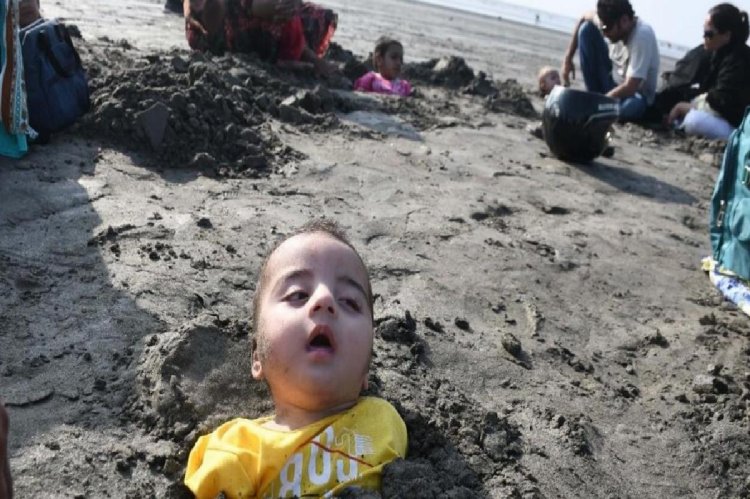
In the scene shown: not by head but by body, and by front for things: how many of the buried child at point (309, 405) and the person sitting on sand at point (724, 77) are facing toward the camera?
1

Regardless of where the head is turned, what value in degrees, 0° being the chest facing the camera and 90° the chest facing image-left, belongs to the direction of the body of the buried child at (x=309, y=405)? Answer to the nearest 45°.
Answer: approximately 0°

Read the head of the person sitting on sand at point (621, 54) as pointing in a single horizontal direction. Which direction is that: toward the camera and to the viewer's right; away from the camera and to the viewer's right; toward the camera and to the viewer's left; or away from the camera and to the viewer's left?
toward the camera and to the viewer's left

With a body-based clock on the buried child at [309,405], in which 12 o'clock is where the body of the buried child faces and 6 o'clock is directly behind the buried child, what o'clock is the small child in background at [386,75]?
The small child in background is roughly at 6 o'clock from the buried child.

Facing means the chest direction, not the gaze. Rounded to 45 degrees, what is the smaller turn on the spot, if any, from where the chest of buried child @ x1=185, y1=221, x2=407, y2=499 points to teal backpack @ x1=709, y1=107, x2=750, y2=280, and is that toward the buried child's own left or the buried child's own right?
approximately 135° to the buried child's own left

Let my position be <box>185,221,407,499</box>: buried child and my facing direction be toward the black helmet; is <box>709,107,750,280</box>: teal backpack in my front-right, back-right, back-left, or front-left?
front-right

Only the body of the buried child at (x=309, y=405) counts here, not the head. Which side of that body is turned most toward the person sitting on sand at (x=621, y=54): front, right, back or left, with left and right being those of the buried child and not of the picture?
back

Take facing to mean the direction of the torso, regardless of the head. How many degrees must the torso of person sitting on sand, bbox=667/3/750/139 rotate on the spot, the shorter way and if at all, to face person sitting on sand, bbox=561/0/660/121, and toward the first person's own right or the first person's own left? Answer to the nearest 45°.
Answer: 0° — they already face them

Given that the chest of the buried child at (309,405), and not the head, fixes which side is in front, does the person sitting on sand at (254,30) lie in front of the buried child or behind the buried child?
behind

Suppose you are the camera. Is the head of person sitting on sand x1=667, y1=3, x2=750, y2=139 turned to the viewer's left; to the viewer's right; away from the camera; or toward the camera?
to the viewer's left

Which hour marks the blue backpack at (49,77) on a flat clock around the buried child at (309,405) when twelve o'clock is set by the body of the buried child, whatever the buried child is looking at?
The blue backpack is roughly at 5 o'clock from the buried child.

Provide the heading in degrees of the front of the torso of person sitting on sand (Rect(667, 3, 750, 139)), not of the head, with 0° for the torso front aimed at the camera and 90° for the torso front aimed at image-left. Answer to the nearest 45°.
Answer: approximately 90°

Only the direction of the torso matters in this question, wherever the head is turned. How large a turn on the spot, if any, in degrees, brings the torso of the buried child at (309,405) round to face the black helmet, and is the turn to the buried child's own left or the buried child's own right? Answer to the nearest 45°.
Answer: approximately 135° to the buried child's own left
